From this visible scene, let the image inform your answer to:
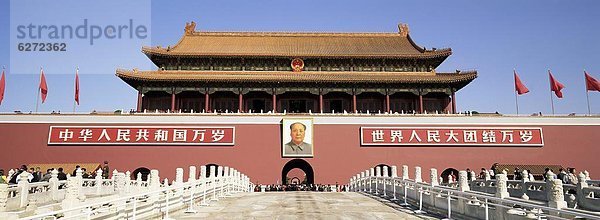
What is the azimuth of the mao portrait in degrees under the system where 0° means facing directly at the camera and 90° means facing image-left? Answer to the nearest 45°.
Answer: approximately 0°

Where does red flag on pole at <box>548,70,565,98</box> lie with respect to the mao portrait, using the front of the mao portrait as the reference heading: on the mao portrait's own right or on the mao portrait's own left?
on the mao portrait's own left

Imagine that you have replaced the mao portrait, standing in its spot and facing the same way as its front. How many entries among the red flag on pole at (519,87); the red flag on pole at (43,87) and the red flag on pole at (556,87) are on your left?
2

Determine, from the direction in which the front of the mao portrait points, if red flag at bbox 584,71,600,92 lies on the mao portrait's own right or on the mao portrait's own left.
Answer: on the mao portrait's own left

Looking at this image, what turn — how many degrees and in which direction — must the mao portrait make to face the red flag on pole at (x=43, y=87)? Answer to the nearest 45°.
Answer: approximately 90° to its right

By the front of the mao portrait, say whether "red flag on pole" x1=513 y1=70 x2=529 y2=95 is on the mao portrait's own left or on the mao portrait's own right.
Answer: on the mao portrait's own left

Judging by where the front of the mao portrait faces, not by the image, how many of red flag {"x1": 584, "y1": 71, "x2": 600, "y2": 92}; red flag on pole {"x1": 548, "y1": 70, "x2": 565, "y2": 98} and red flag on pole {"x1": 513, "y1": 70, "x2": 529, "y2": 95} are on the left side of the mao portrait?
3
